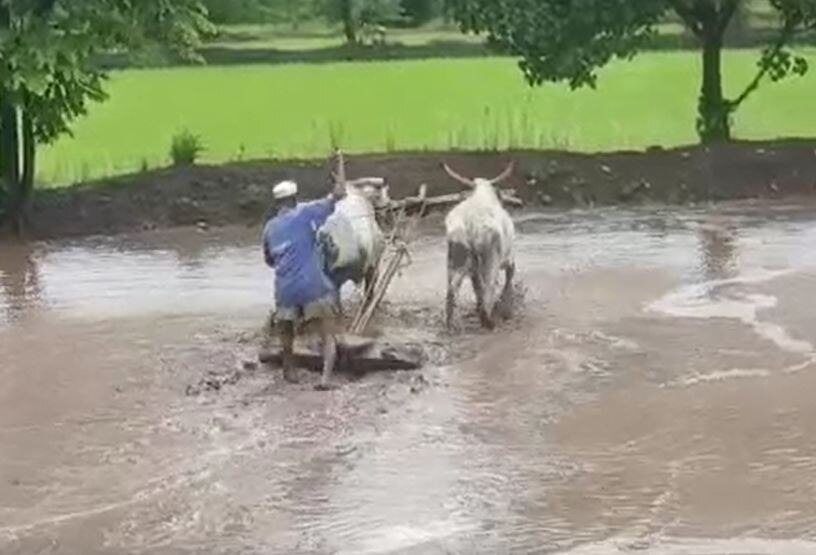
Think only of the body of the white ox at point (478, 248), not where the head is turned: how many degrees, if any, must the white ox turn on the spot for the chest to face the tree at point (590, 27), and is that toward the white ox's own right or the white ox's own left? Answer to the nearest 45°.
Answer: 0° — it already faces it

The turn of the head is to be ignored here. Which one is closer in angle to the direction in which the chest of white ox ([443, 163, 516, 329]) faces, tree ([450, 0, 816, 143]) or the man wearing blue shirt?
the tree

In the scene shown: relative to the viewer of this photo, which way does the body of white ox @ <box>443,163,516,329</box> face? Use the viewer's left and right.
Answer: facing away from the viewer

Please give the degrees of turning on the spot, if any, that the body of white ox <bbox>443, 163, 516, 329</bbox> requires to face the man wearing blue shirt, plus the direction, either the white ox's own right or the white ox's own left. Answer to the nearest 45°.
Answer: approximately 135° to the white ox's own left

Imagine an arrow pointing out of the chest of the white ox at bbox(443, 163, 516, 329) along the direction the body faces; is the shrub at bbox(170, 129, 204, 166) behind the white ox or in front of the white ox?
in front

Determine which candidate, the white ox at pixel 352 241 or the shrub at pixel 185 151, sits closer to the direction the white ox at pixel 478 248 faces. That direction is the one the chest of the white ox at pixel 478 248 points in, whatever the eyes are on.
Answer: the shrub

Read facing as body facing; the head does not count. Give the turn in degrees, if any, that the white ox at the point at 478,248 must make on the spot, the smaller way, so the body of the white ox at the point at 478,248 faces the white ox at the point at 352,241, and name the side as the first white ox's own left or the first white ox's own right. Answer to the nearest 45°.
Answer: approximately 135° to the first white ox's own left

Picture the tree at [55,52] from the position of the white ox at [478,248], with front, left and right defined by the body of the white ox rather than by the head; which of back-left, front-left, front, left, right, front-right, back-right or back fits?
front-left

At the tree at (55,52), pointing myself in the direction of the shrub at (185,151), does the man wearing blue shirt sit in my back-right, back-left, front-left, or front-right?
back-right
